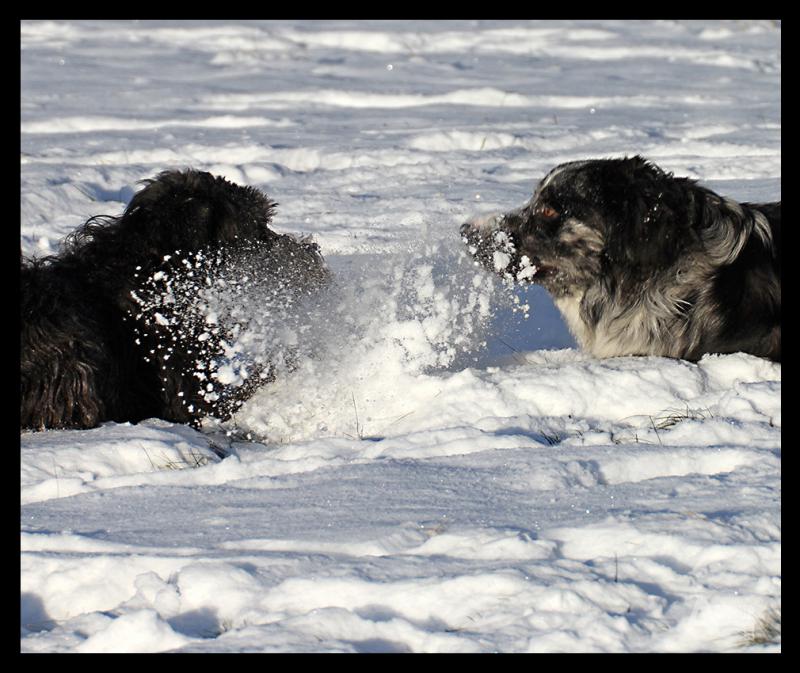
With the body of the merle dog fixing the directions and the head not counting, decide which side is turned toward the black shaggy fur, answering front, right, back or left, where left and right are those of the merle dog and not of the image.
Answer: front

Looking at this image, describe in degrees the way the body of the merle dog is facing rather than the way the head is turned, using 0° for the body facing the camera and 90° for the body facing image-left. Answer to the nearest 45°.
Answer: approximately 90°
